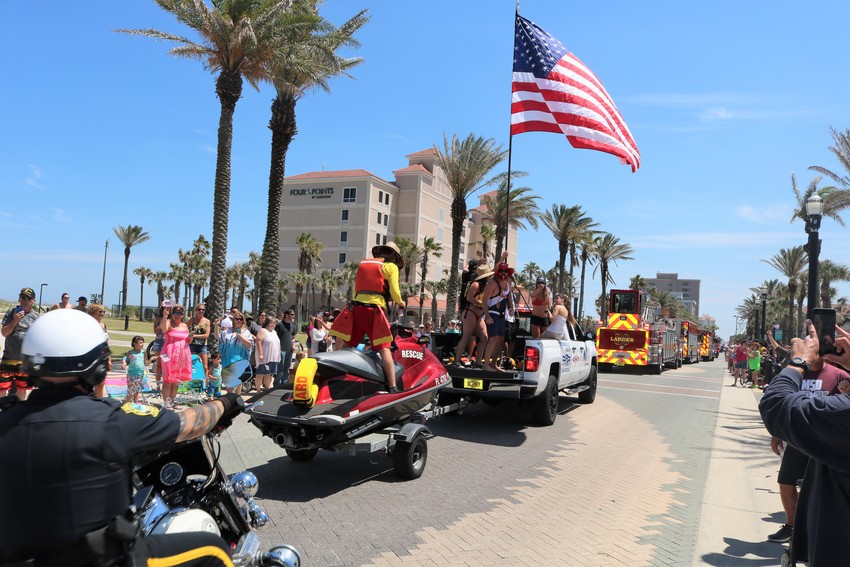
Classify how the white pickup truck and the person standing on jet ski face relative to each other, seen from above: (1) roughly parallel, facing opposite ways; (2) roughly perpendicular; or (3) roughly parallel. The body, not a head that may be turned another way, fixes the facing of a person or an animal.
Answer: roughly parallel

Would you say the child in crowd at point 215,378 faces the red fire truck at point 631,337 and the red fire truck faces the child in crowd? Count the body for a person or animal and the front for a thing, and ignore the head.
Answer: no

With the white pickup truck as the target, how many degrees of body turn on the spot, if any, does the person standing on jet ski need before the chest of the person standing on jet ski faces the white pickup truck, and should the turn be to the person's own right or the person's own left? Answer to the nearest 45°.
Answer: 0° — they already face it

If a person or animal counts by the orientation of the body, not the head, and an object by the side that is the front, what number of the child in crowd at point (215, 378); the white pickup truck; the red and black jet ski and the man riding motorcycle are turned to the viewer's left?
0

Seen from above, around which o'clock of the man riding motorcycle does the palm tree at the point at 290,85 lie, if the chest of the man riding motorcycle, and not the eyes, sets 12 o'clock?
The palm tree is roughly at 11 o'clock from the man riding motorcycle.

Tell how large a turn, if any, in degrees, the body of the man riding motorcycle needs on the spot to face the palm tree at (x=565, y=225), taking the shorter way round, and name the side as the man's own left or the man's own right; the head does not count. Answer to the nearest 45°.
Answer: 0° — they already face it

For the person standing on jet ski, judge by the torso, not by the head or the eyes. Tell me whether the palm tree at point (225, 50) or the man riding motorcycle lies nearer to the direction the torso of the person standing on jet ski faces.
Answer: the palm tree

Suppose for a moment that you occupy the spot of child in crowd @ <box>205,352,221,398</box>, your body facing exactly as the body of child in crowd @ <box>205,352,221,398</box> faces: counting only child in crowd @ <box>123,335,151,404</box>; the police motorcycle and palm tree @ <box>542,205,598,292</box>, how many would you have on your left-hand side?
1

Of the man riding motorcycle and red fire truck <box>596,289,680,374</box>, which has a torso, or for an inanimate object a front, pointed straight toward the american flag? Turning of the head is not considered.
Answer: the man riding motorcycle

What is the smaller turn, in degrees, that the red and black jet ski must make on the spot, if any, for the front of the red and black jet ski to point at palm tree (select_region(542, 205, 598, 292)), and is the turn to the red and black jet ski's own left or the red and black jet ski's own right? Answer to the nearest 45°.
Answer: approximately 45° to the red and black jet ski's own left

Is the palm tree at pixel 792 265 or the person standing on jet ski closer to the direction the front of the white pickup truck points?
the palm tree

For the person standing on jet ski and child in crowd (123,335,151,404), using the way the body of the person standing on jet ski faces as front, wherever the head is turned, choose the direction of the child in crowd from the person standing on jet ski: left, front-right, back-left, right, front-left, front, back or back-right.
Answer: left

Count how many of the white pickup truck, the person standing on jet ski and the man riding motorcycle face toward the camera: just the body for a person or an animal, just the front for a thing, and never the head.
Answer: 0

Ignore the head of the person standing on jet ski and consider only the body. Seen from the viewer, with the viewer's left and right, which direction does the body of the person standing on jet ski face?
facing away from the viewer and to the right of the viewer

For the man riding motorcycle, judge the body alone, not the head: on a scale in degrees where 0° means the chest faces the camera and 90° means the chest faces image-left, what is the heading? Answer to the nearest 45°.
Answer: approximately 225°
